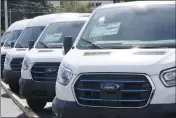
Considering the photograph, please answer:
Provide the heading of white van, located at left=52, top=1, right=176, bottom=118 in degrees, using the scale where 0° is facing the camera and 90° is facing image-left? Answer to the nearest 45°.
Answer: approximately 45°

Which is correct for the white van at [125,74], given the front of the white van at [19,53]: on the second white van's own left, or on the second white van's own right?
on the second white van's own left

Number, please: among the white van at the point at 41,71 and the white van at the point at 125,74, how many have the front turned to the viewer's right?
0

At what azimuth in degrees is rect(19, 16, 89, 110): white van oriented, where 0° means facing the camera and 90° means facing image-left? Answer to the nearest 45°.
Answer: approximately 45°

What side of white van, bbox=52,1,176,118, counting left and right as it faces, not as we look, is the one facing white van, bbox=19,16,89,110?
right

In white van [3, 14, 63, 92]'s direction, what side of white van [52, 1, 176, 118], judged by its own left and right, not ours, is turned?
right

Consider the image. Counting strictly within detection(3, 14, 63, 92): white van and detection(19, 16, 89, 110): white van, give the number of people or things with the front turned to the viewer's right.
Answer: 0

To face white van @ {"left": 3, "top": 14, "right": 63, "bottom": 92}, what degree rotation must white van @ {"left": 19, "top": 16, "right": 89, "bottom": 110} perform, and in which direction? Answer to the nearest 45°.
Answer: approximately 135° to its right

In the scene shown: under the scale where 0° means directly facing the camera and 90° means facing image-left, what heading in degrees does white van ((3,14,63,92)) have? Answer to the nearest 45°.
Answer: approximately 45°

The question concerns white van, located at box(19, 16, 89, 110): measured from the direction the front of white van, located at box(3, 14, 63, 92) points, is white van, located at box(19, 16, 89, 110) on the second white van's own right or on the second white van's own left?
on the second white van's own left
